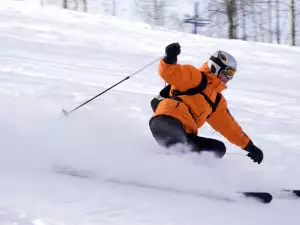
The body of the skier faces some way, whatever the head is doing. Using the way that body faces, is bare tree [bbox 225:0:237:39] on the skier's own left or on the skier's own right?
on the skier's own left

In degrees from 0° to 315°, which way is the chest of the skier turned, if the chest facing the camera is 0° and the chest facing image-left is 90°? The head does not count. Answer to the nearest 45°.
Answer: approximately 315°

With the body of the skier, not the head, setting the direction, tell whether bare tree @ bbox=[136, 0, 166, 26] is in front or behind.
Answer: behind
